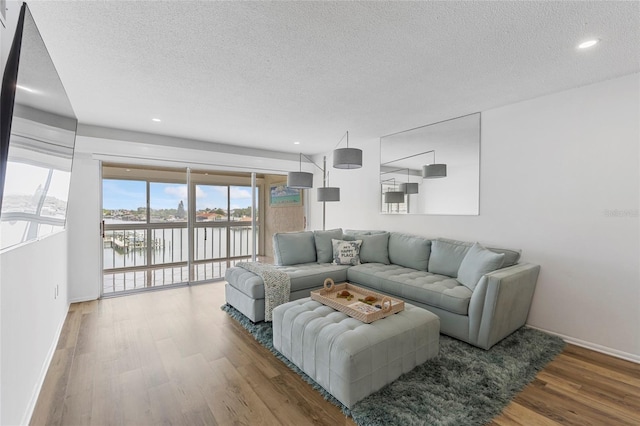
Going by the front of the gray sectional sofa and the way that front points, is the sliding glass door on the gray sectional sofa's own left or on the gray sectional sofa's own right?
on the gray sectional sofa's own right

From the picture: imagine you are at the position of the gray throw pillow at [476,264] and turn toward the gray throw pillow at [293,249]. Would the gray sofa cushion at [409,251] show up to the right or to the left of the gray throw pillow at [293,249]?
right

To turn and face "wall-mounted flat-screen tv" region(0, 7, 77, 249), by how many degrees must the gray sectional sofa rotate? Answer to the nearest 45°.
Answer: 0° — it already faces it

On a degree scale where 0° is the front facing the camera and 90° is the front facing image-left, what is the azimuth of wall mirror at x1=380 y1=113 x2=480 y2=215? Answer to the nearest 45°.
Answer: approximately 45°

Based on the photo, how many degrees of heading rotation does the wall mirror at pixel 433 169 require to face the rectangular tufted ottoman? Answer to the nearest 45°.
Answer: approximately 45° to its left

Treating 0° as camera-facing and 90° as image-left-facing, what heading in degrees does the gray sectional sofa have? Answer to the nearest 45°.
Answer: approximately 45°

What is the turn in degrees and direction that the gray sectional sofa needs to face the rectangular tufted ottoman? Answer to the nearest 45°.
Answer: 0° — it already faces it
